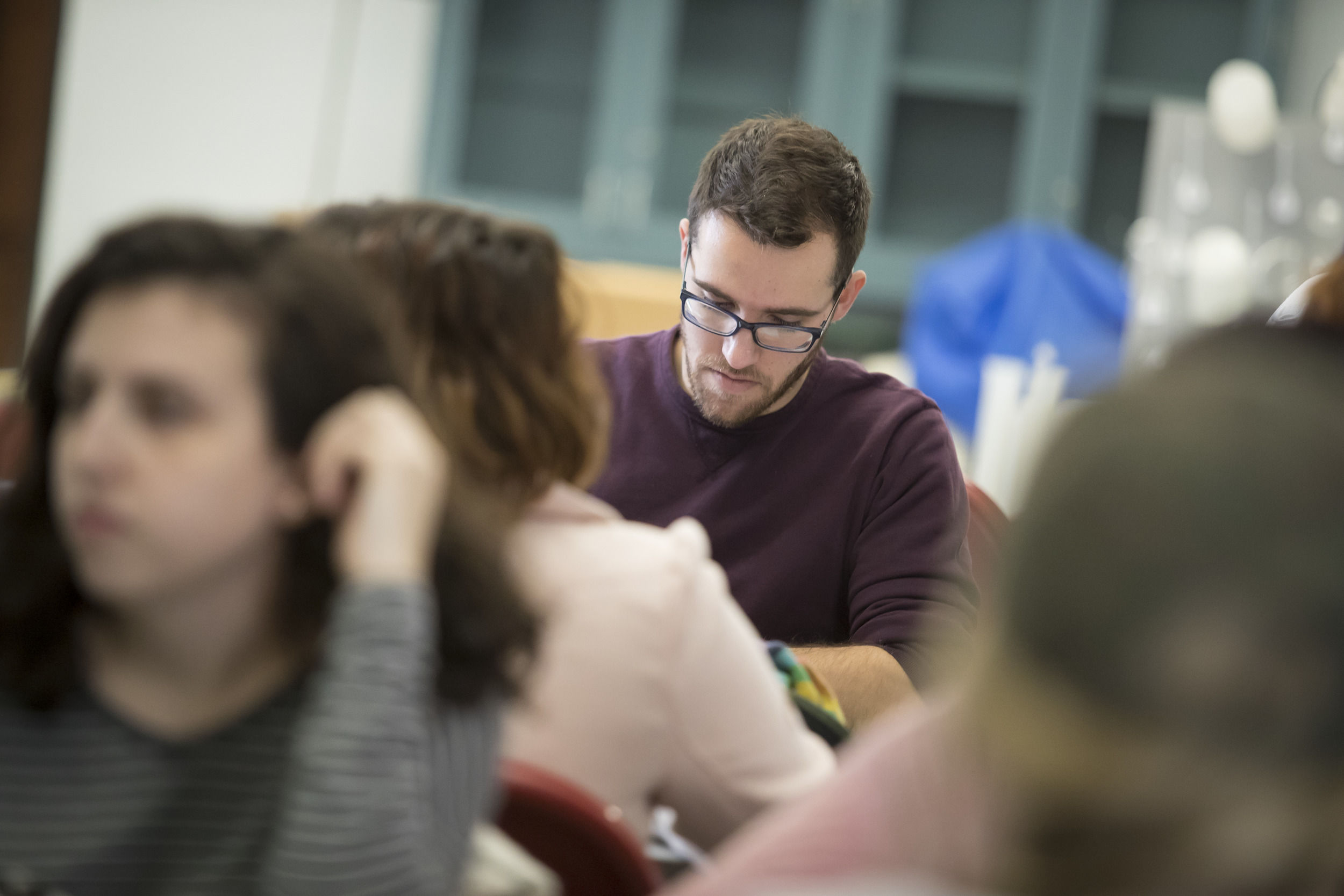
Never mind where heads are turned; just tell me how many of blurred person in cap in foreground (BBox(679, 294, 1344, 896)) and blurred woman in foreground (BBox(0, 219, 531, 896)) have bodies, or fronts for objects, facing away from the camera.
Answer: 1

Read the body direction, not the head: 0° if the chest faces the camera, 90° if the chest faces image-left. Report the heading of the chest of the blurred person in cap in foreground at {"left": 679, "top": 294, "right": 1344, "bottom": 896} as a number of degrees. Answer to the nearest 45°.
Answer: approximately 180°

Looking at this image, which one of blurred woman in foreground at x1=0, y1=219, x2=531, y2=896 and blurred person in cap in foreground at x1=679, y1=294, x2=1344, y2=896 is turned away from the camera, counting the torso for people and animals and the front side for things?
blurred person in cap in foreground at x1=679, y1=294, x2=1344, y2=896

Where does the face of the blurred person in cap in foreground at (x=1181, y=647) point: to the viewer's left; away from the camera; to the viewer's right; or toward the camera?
away from the camera

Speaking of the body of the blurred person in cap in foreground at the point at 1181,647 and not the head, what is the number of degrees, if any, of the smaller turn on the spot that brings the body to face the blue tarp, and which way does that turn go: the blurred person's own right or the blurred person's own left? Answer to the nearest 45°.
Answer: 0° — they already face it

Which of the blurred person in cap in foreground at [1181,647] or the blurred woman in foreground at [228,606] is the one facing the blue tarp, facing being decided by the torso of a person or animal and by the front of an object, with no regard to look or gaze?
the blurred person in cap in foreground at [1181,647]

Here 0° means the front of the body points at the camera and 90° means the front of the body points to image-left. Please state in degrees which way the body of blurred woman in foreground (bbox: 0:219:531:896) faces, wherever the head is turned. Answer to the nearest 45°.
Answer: approximately 45°
